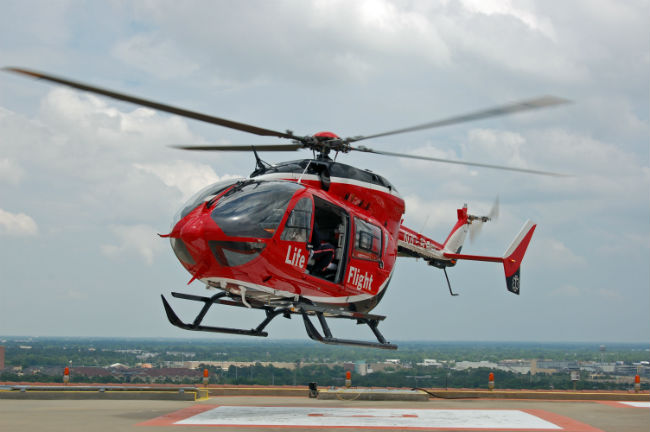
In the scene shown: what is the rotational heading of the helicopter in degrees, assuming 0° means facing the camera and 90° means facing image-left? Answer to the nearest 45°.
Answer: approximately 45°
